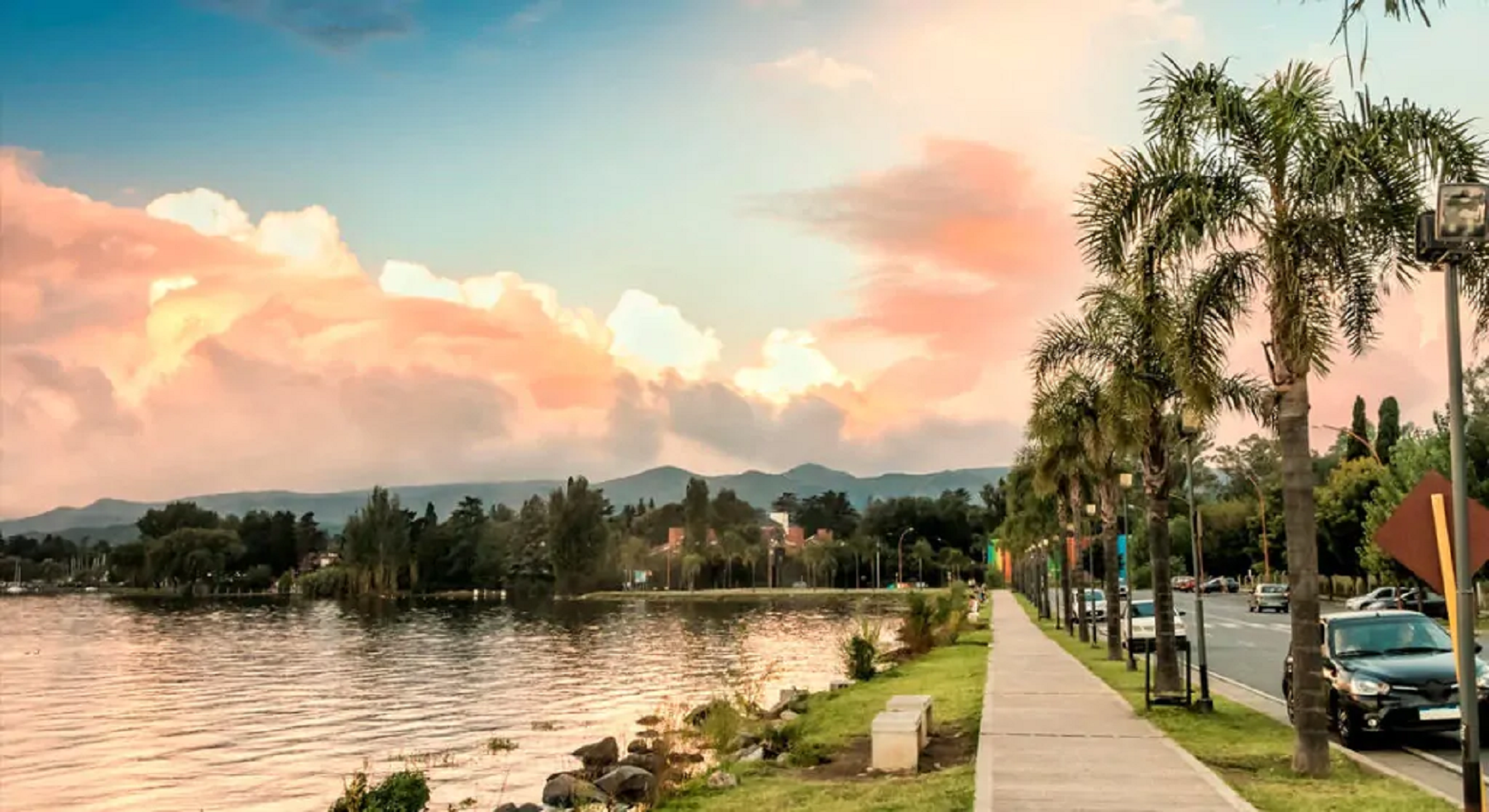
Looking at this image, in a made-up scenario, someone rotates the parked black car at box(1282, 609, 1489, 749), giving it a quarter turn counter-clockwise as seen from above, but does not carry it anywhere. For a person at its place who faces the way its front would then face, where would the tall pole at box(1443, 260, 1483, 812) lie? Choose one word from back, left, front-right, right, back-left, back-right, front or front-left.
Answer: back-right

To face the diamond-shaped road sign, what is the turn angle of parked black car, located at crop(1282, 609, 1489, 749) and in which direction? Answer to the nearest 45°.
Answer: approximately 45° to its right

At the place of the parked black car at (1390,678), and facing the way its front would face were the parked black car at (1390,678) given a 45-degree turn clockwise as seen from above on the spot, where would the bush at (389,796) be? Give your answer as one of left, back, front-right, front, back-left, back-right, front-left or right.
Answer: front-right

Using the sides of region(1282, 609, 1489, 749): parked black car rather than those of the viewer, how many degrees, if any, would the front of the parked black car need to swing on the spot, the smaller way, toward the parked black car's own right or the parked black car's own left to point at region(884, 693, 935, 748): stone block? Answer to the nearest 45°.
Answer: approximately 135° to the parked black car's own right

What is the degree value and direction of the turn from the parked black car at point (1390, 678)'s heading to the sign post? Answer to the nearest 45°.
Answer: approximately 45° to its right

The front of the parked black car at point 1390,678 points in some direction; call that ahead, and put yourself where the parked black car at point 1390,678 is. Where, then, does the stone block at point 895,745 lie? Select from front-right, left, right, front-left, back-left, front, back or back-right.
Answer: right

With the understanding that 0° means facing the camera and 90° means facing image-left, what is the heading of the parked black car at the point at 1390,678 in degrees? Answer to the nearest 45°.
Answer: approximately 315°
